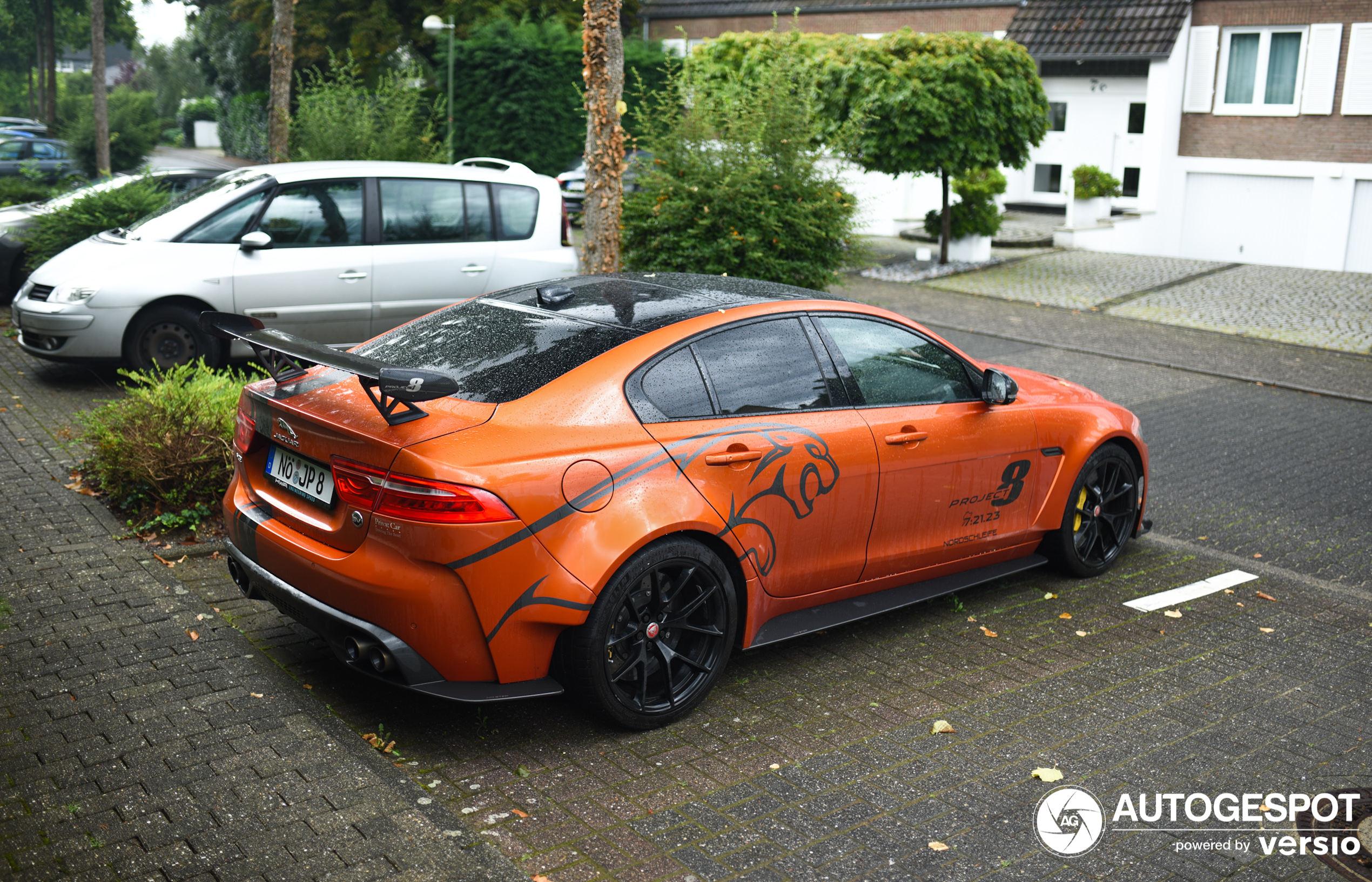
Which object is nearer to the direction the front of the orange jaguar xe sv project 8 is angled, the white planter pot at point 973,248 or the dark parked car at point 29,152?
the white planter pot

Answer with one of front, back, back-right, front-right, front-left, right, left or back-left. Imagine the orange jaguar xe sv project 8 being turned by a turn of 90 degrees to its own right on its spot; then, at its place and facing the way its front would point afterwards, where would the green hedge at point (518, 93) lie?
back-left

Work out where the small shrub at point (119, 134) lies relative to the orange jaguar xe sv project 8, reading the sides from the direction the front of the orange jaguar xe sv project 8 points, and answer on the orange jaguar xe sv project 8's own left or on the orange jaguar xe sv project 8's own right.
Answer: on the orange jaguar xe sv project 8's own left

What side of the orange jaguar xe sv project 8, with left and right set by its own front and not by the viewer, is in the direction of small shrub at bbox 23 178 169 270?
left

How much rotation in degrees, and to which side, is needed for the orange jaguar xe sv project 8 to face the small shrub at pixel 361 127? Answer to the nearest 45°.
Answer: approximately 45° to its left

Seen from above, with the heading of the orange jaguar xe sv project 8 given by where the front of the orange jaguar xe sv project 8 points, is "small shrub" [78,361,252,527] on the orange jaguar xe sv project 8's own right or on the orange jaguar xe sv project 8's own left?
on the orange jaguar xe sv project 8's own left

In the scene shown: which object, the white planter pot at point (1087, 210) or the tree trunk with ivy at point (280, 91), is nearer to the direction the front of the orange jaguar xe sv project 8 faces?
the white planter pot

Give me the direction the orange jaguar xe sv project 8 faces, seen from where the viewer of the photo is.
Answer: facing away from the viewer and to the right of the viewer

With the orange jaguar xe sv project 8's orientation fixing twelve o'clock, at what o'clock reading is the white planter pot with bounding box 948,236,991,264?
The white planter pot is roughly at 11 o'clock from the orange jaguar xe sv project 8.

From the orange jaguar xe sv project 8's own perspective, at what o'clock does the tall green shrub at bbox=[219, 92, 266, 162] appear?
The tall green shrub is roughly at 10 o'clock from the orange jaguar xe sv project 8.

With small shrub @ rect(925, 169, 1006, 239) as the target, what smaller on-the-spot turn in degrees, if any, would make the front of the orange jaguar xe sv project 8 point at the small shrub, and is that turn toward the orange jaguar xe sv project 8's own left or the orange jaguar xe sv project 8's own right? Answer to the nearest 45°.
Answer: approximately 45° to the orange jaguar xe sv project 8's own left

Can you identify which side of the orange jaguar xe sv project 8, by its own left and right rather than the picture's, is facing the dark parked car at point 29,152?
left

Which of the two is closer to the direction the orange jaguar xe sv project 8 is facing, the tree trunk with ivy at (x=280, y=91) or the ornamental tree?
the ornamental tree
